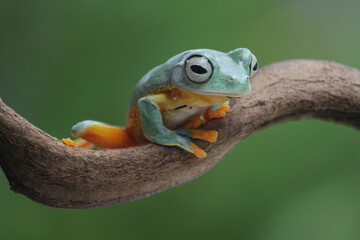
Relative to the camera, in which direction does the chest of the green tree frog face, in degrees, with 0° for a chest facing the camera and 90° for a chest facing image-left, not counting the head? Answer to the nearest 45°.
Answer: approximately 315°
